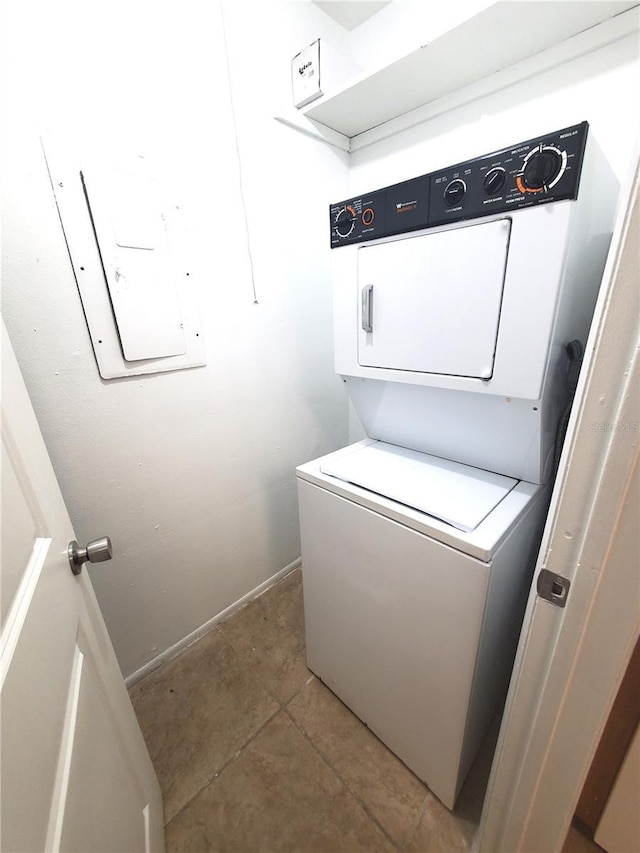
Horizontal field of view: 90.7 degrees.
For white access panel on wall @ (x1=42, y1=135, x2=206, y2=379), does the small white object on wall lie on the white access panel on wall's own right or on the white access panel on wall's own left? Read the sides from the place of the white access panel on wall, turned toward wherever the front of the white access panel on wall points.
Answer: on the white access panel on wall's own left

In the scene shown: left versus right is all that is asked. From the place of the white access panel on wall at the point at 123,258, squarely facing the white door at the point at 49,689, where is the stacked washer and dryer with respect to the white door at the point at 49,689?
left

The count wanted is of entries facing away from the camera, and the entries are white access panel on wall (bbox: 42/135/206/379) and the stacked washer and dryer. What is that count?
0

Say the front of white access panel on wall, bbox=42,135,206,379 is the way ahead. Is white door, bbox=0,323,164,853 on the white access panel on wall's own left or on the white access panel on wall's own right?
on the white access panel on wall's own right

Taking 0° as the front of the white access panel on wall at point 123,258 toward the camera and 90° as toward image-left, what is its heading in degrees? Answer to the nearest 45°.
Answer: approximately 315°

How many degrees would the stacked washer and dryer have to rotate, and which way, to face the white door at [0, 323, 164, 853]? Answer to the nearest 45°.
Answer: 0° — it already faces it

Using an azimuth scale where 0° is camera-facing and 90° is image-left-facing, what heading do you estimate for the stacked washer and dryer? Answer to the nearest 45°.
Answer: approximately 45°

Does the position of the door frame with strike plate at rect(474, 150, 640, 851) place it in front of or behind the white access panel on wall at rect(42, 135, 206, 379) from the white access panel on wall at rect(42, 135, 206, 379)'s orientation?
in front
